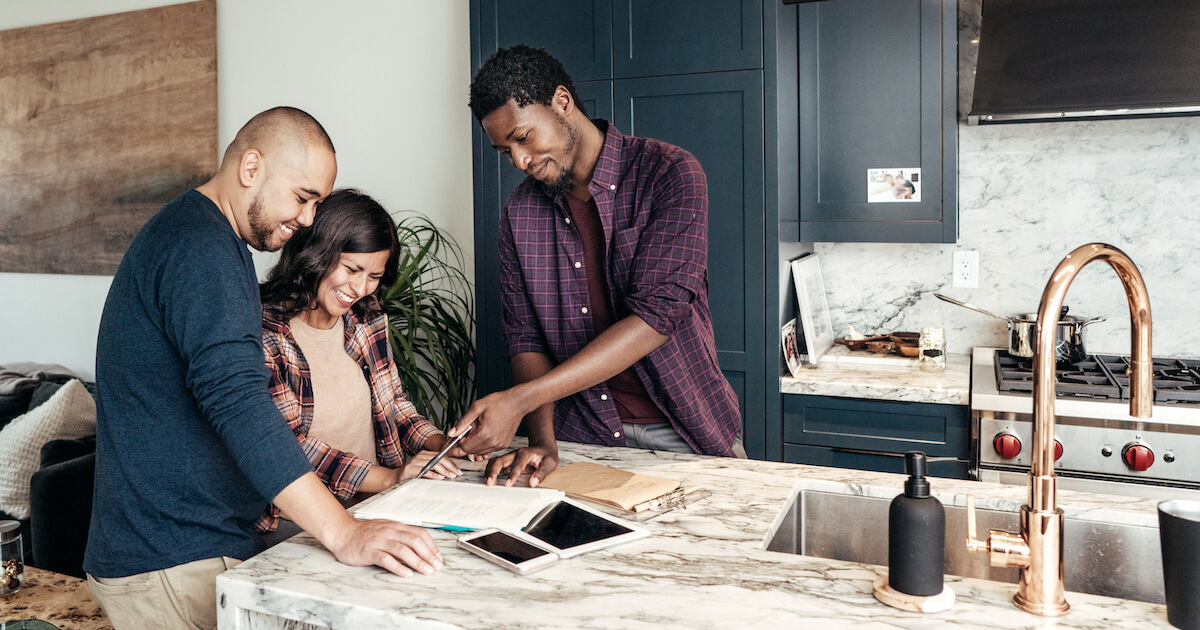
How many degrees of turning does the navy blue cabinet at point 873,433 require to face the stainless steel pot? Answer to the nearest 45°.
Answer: approximately 135° to its left

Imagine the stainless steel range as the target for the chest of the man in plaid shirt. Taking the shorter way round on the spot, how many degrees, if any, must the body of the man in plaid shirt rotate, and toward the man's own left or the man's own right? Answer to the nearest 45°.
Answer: approximately 135° to the man's own left

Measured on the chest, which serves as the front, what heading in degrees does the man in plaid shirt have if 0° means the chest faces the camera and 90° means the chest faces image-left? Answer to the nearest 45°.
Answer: approximately 45°

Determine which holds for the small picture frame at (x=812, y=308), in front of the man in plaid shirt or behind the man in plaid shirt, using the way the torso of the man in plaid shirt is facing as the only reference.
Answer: behind

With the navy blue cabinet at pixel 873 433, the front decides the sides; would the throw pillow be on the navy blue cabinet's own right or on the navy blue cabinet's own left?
on the navy blue cabinet's own right

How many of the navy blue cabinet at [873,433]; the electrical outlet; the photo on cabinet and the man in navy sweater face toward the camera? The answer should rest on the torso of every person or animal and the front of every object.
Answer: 3
